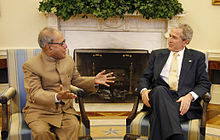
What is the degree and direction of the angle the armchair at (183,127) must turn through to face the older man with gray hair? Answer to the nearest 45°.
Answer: approximately 90° to its right

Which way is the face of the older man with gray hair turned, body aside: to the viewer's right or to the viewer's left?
to the viewer's right

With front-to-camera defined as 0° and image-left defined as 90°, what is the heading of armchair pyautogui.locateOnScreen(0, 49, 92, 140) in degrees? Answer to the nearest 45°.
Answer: approximately 0°

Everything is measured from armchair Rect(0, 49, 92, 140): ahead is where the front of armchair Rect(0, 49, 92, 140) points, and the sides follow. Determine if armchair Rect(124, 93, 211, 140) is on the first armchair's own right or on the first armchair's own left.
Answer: on the first armchair's own left

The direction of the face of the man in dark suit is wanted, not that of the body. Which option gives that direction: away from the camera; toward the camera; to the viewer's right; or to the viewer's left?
to the viewer's left

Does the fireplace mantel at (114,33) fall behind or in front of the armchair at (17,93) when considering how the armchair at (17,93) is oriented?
behind

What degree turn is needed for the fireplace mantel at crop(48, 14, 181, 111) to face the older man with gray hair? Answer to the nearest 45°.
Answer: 0° — it already faces them
